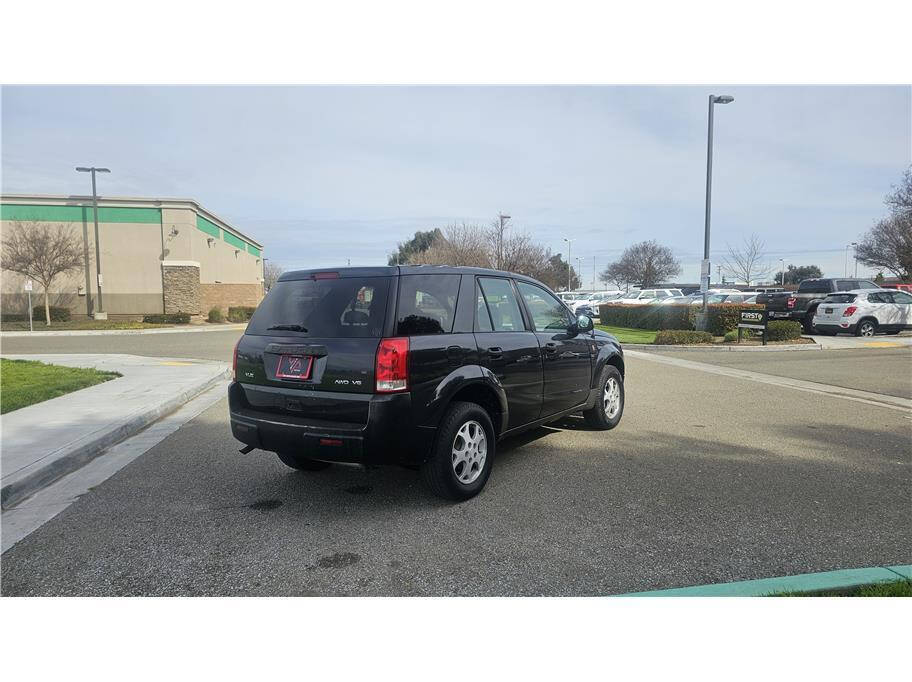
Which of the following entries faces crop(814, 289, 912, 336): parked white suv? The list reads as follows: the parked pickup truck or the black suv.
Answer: the black suv

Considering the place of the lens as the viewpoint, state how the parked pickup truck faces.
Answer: facing away from the viewer and to the right of the viewer

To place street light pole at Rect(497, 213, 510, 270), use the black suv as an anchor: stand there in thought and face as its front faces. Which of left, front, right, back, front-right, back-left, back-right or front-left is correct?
front-left

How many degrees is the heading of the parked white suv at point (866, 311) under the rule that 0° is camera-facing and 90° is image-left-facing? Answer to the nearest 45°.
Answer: approximately 225°

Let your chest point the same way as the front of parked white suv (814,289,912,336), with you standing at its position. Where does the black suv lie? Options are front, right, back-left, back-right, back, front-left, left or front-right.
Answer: back-right

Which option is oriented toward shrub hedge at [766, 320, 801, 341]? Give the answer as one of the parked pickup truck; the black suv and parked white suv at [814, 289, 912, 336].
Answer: the black suv

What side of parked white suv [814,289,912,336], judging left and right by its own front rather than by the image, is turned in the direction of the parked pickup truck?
left

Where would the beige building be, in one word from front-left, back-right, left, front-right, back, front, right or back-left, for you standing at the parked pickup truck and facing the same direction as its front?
back-left

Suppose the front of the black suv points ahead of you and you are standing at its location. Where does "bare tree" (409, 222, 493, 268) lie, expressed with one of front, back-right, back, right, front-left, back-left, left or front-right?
front-left

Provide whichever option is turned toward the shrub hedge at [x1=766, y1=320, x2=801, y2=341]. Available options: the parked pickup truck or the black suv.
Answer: the black suv

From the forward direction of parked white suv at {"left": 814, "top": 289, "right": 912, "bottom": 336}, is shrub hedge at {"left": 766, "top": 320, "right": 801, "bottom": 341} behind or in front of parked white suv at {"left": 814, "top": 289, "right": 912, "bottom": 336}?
behind

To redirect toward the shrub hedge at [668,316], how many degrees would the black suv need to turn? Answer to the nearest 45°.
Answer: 0° — it already faces it

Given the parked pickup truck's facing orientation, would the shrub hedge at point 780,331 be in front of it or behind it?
behind
